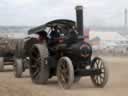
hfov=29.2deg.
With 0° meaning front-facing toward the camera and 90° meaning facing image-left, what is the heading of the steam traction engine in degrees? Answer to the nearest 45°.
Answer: approximately 315°
